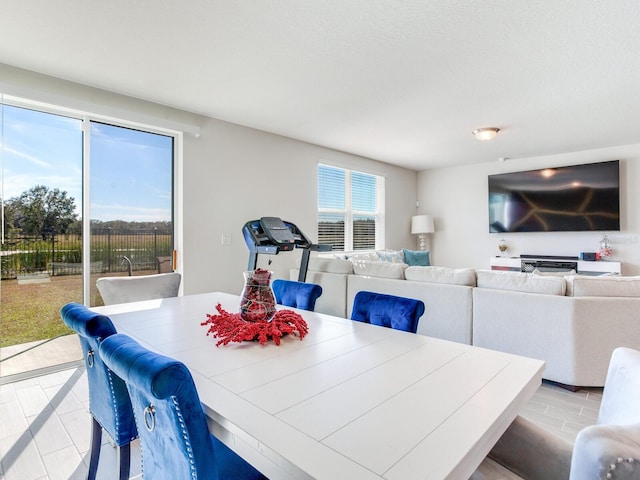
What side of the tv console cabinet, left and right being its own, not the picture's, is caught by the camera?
front

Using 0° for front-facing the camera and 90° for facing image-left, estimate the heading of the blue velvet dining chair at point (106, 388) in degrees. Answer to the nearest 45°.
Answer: approximately 225°

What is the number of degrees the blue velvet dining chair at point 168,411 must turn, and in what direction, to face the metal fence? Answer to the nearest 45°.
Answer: approximately 45° to its left

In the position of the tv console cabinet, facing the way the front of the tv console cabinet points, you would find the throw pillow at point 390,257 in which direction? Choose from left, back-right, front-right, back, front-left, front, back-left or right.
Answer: front-right

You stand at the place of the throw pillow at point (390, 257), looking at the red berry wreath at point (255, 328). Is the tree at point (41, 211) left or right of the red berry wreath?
right

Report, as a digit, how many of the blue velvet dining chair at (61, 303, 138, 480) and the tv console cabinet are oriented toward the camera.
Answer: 1

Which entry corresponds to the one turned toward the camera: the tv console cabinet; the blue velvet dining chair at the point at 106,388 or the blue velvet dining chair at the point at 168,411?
the tv console cabinet

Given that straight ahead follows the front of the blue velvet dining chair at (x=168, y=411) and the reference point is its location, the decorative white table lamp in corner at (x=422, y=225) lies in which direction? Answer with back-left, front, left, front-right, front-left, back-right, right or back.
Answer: front

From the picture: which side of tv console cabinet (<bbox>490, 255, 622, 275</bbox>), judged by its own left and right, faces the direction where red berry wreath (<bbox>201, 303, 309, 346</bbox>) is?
front

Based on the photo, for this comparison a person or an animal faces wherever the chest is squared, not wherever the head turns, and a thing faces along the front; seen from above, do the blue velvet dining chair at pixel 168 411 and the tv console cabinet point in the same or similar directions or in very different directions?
very different directions

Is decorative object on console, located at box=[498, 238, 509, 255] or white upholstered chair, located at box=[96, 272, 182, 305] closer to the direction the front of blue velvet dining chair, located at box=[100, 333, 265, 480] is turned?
the decorative object on console

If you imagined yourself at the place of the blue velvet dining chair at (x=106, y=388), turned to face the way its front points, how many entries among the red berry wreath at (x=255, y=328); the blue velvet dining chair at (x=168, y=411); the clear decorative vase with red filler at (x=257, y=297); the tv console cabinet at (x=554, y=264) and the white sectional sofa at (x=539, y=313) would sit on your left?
0

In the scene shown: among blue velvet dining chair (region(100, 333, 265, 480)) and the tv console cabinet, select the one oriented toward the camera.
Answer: the tv console cabinet

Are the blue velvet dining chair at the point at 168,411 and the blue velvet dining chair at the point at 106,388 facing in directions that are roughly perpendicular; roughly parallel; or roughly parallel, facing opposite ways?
roughly parallel

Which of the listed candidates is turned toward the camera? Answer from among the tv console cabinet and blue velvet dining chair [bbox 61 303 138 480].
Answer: the tv console cabinet

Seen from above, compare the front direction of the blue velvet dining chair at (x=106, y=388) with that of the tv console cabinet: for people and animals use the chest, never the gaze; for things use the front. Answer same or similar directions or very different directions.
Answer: very different directions

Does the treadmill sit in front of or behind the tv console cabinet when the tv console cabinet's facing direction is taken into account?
in front

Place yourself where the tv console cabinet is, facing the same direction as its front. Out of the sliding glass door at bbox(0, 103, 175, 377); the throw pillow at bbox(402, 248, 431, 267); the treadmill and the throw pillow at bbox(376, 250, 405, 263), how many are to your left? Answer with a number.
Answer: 0

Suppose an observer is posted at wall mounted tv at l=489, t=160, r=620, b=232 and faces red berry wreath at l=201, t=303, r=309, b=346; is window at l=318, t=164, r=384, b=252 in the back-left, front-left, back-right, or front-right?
front-right

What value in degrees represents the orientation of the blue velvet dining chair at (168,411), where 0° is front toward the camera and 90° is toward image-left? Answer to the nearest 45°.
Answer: approximately 225°

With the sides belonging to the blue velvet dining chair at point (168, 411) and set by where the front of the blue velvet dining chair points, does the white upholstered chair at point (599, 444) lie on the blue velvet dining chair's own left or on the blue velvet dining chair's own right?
on the blue velvet dining chair's own right

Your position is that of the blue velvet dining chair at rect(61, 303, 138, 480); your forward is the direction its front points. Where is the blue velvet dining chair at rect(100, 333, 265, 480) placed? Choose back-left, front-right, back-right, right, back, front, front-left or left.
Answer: back-right

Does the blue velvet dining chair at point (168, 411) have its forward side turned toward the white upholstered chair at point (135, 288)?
no

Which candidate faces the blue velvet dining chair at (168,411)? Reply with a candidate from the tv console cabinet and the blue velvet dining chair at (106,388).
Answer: the tv console cabinet
